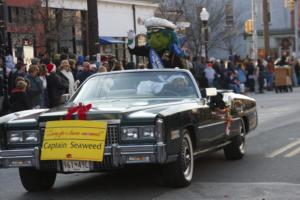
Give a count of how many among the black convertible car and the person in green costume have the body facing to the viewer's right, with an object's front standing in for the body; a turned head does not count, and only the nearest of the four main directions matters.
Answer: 0

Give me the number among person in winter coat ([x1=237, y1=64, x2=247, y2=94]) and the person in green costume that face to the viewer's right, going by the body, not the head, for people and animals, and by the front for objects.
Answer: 0

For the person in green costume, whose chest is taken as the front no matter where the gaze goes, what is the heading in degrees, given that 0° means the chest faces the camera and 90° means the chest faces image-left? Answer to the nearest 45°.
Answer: approximately 45°

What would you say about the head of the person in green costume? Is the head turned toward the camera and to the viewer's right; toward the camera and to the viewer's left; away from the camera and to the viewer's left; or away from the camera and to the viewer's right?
toward the camera and to the viewer's left

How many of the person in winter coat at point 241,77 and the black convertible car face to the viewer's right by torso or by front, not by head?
0
